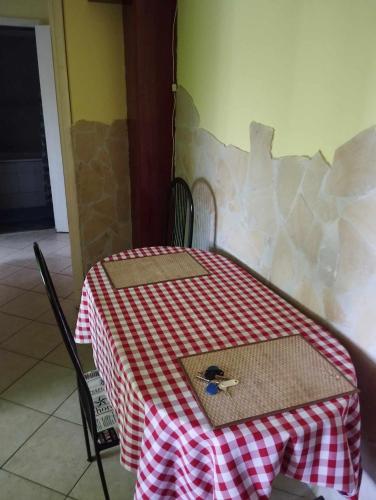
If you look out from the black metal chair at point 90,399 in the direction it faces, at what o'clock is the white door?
The white door is roughly at 9 o'clock from the black metal chair.

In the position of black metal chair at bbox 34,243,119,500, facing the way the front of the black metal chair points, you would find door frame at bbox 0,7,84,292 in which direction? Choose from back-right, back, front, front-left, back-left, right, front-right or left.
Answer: left

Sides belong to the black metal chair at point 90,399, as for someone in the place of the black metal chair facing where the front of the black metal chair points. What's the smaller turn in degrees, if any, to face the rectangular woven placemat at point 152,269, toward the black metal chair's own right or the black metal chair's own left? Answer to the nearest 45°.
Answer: approximately 45° to the black metal chair's own left

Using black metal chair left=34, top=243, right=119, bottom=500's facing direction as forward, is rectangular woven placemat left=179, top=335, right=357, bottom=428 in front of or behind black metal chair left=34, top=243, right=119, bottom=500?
in front

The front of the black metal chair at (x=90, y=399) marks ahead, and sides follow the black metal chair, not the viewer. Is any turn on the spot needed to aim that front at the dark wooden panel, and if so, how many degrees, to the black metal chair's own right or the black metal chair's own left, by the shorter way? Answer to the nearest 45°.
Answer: approximately 90° to the black metal chair's own left

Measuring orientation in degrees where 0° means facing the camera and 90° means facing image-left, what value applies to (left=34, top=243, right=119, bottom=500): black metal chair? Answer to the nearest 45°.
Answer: approximately 270°

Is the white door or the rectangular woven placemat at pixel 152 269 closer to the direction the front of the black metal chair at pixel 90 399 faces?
the rectangular woven placemat
